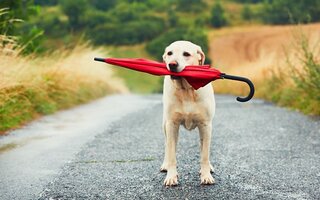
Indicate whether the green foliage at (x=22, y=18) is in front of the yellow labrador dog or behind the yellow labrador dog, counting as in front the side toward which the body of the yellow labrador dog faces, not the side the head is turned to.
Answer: behind

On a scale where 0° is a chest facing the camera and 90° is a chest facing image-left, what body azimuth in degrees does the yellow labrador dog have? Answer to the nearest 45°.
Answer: approximately 0°
